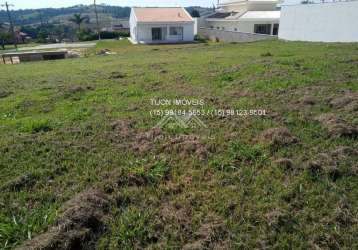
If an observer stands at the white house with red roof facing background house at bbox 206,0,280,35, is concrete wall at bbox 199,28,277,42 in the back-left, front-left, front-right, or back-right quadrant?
front-right

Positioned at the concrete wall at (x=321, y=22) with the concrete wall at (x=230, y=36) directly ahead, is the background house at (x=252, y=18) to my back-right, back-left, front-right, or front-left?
front-right

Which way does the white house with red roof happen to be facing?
toward the camera

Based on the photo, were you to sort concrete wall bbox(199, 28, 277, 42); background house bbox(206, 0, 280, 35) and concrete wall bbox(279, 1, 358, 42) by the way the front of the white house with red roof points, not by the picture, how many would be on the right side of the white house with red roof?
0

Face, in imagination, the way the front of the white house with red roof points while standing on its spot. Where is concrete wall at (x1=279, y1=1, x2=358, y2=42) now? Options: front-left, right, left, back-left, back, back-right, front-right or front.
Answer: front-left

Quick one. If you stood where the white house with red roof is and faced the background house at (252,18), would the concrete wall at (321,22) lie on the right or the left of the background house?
right

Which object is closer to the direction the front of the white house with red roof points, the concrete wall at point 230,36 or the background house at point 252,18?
the concrete wall

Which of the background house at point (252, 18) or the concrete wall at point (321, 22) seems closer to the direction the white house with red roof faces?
the concrete wall

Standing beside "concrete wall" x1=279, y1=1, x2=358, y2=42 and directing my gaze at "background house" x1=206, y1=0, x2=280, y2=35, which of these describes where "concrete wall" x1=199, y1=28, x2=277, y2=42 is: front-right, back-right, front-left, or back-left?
front-left

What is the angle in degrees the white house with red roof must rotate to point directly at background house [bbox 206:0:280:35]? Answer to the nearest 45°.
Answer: approximately 90° to its left
